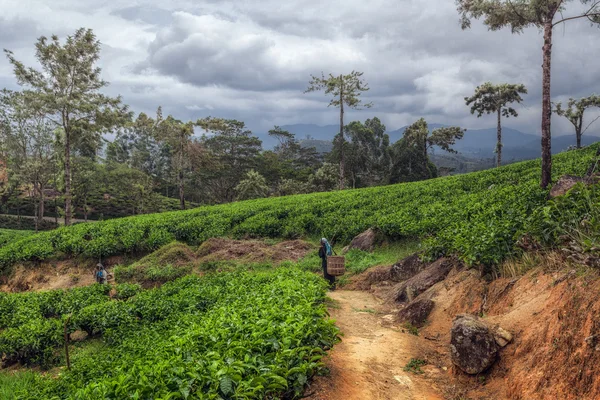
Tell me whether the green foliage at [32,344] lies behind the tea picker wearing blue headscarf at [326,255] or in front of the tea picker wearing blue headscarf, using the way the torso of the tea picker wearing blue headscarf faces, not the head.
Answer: in front

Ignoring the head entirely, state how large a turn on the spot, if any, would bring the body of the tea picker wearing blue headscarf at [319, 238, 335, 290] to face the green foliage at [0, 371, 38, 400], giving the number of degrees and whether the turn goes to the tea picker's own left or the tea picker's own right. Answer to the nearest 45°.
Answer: approximately 45° to the tea picker's own left

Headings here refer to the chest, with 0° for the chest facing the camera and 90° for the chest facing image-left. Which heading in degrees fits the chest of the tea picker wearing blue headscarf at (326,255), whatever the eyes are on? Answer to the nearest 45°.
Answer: approximately 90°

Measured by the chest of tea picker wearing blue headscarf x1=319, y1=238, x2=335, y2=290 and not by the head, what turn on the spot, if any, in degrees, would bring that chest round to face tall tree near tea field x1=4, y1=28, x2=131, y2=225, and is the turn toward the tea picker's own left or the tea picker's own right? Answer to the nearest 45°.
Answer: approximately 45° to the tea picker's own right

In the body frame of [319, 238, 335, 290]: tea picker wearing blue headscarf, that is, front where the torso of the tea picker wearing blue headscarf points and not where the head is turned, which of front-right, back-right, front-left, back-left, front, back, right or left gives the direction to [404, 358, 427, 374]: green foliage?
left

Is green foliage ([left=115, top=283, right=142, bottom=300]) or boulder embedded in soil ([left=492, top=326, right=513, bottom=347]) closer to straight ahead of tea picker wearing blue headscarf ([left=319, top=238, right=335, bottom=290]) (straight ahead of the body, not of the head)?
the green foliage

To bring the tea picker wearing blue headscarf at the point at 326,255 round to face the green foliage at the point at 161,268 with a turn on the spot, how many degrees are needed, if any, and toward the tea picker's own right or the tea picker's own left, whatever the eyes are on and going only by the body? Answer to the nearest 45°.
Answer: approximately 45° to the tea picker's own right

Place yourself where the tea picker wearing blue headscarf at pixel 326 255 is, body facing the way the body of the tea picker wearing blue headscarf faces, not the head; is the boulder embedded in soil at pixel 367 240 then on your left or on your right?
on your right

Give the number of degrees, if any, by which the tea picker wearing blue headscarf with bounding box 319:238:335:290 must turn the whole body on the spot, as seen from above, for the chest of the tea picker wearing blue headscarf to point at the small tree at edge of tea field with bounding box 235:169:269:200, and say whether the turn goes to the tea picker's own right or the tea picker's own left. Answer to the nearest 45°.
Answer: approximately 90° to the tea picker's own right

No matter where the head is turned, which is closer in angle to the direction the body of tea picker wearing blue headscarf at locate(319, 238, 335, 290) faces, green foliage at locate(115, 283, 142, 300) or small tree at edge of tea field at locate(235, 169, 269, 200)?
the green foliage
